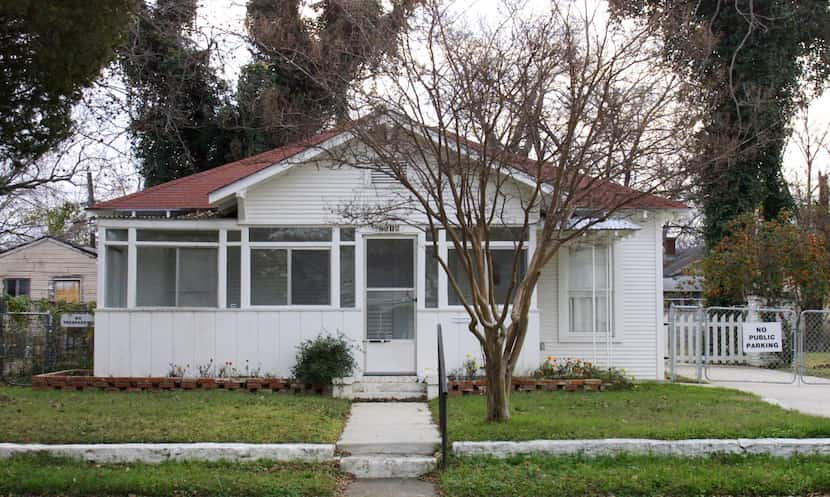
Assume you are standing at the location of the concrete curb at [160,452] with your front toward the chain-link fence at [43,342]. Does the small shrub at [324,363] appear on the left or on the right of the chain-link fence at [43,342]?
right

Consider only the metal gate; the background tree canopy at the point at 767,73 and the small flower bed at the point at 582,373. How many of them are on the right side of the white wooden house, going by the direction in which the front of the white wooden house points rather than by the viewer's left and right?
0

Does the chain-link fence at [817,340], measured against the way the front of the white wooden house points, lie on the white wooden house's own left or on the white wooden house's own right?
on the white wooden house's own left

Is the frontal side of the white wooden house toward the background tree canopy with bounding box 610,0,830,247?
no

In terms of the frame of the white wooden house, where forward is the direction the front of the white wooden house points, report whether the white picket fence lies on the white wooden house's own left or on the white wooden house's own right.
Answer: on the white wooden house's own left

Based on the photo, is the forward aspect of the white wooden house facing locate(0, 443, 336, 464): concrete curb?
yes

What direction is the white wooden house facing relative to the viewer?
toward the camera
